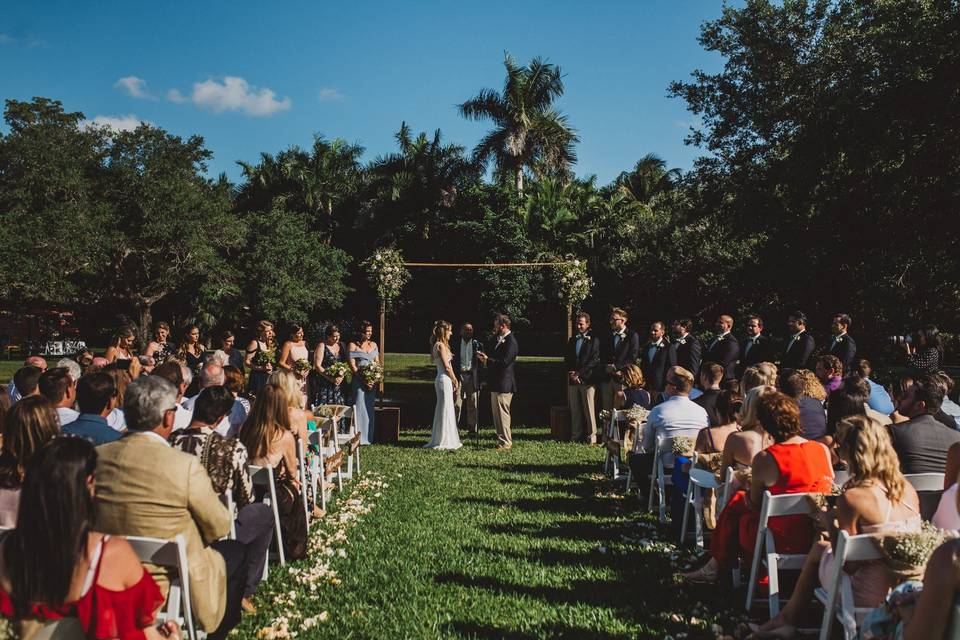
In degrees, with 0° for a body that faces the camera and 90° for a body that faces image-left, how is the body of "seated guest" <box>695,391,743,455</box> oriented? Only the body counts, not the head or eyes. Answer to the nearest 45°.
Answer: approximately 135°

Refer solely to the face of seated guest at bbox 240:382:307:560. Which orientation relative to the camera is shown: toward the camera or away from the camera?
away from the camera

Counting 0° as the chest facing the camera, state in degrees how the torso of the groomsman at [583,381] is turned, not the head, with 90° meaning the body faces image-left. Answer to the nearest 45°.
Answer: approximately 45°

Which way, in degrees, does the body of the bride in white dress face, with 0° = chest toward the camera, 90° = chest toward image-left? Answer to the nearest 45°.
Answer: approximately 270°

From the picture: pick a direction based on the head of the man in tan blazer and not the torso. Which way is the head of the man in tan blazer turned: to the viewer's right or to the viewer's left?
to the viewer's right

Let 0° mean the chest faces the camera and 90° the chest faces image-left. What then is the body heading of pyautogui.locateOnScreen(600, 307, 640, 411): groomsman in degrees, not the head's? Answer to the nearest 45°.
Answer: approximately 45°

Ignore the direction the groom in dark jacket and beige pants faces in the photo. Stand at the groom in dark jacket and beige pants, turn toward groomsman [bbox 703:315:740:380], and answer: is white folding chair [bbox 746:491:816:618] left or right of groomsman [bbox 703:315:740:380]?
right
